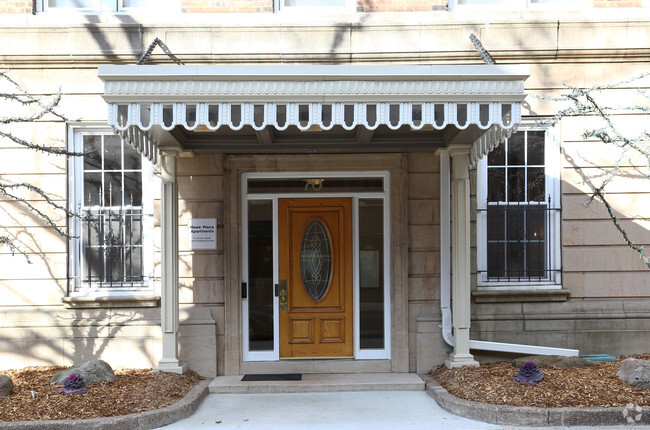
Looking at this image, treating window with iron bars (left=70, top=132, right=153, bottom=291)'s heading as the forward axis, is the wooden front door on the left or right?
on its left

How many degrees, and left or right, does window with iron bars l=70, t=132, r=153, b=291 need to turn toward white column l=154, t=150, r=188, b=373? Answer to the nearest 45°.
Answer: approximately 45° to its left

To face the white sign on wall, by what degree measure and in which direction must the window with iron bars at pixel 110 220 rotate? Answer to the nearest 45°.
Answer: approximately 45° to its left

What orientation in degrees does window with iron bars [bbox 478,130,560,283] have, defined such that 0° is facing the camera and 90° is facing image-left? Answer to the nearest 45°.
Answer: approximately 0°
